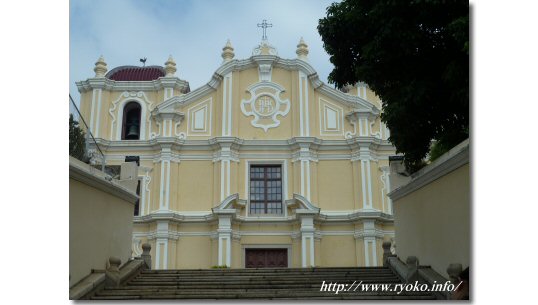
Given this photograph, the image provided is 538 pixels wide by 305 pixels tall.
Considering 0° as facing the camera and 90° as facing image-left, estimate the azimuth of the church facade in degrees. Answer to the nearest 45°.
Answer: approximately 0°
